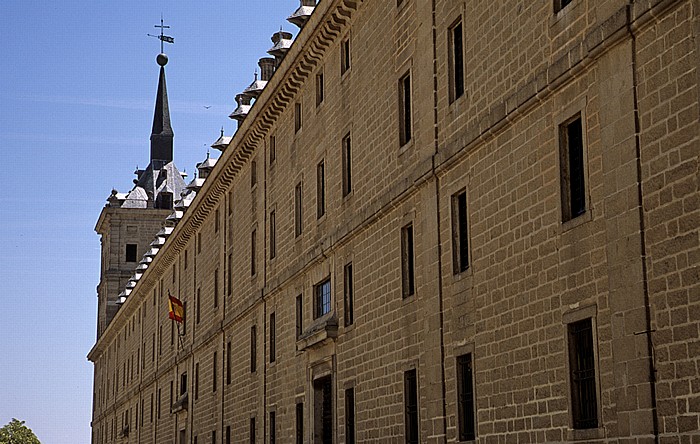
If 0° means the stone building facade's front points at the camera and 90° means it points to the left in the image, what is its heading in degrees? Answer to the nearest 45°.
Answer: approximately 45°
